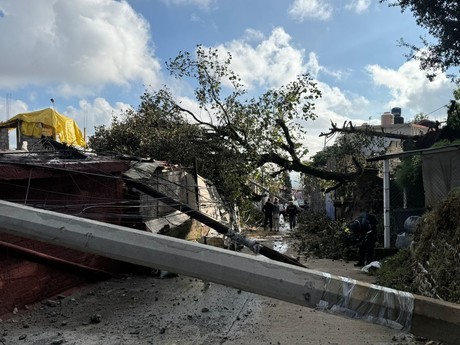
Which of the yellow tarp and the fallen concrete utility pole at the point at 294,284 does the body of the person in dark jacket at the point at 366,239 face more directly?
the yellow tarp

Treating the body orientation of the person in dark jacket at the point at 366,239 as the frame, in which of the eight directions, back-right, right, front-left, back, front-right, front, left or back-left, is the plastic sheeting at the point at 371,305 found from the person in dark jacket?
left

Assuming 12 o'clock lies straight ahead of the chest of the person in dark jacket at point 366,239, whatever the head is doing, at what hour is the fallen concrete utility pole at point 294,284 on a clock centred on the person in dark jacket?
The fallen concrete utility pole is roughly at 9 o'clock from the person in dark jacket.

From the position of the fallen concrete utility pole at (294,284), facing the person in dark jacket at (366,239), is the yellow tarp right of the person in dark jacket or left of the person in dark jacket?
left

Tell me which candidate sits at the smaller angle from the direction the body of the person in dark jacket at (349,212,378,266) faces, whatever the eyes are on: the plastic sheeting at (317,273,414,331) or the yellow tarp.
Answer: the yellow tarp

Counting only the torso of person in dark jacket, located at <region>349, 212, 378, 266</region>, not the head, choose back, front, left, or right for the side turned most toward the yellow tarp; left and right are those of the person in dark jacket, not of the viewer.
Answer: front

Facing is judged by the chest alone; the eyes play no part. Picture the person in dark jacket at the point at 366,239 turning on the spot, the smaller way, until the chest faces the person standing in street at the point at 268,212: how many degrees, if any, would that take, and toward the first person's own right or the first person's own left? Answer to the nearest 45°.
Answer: approximately 45° to the first person's own right

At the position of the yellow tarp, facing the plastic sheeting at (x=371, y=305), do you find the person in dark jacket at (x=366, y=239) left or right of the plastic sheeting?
left

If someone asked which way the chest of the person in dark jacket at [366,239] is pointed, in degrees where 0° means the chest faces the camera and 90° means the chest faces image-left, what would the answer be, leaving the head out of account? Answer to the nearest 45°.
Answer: approximately 90°

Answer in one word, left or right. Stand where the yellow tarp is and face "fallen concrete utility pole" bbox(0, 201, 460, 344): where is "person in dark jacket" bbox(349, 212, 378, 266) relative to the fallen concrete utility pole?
left

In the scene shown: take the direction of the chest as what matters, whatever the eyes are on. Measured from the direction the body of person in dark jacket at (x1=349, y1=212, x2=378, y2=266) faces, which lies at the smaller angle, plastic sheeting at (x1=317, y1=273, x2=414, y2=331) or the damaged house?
the damaged house

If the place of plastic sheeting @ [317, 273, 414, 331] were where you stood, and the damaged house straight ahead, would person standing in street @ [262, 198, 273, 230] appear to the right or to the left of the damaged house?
right
